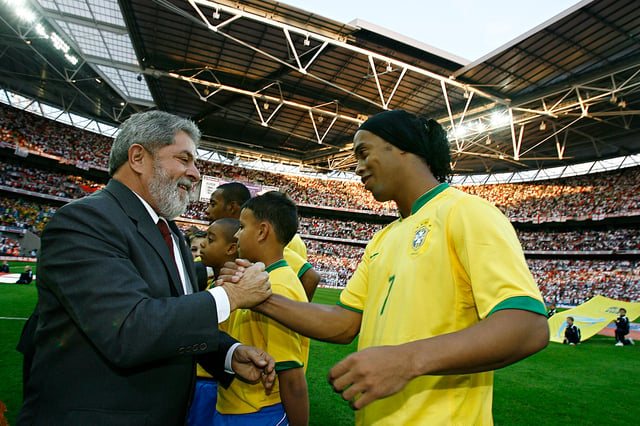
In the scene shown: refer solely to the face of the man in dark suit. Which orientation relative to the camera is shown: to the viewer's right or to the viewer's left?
to the viewer's right

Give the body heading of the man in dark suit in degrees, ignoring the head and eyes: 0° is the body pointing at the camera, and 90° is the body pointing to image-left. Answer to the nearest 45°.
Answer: approximately 270°

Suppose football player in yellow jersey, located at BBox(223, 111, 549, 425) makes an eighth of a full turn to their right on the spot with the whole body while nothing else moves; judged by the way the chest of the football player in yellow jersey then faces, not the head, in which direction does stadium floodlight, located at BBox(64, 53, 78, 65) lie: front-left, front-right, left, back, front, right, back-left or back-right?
front-right

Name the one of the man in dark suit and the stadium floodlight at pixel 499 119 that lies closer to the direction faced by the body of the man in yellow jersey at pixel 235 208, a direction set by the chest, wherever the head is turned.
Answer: the man in dark suit

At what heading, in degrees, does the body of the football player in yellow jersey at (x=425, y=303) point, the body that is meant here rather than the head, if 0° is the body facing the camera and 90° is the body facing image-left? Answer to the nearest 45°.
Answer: approximately 45°

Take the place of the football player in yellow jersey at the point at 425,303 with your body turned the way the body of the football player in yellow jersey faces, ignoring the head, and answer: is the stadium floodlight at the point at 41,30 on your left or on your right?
on your right
